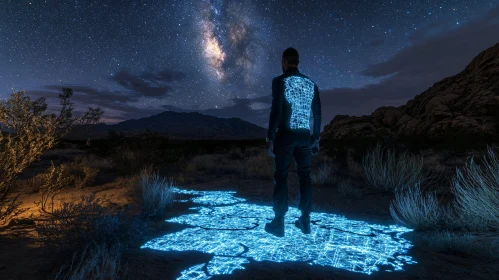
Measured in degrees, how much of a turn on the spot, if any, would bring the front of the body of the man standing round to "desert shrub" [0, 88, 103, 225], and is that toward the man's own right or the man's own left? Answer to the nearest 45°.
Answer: approximately 45° to the man's own left

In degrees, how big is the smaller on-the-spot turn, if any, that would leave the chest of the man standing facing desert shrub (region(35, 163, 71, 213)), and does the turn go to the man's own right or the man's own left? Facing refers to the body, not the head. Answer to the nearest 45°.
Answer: approximately 45° to the man's own left

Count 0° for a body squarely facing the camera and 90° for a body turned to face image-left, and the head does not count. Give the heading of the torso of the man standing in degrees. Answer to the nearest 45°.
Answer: approximately 135°

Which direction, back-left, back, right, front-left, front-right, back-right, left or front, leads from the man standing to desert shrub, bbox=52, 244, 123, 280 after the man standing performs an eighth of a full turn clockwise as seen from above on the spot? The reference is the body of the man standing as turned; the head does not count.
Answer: back-left

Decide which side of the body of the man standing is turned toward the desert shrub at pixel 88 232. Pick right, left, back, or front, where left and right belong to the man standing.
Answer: left
